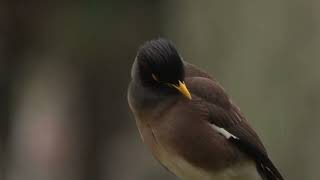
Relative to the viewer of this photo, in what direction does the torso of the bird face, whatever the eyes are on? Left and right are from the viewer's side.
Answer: facing the viewer and to the left of the viewer
